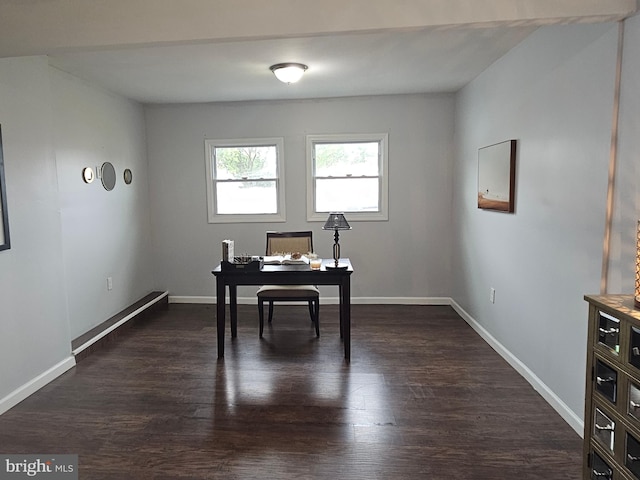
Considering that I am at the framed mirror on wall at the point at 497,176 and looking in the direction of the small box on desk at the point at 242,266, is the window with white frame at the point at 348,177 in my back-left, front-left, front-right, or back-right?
front-right

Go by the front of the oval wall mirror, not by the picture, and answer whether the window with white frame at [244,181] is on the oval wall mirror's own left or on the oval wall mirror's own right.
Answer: on the oval wall mirror's own left

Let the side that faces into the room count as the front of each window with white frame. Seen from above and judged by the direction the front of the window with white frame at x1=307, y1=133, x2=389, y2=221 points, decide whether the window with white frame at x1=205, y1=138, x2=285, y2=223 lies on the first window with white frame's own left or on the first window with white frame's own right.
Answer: on the first window with white frame's own right

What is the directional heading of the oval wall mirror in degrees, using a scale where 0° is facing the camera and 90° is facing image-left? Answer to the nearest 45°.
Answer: approximately 315°

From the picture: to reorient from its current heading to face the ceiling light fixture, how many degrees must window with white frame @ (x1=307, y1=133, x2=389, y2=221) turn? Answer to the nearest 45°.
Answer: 0° — it already faces it

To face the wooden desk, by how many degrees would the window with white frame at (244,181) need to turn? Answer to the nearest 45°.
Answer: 0° — it already faces it

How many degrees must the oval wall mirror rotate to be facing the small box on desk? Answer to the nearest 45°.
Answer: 0° — it already faces it

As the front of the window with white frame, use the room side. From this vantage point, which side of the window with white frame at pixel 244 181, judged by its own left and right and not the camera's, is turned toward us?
front

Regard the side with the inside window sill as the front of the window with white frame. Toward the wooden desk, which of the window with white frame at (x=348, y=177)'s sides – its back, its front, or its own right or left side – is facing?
front

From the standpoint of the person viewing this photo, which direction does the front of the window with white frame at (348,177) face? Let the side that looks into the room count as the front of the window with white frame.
facing the viewer

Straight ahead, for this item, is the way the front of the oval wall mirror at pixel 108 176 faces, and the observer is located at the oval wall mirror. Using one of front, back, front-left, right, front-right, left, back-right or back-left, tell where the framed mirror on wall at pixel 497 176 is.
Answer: front

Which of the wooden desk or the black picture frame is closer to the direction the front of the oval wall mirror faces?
the wooden desk

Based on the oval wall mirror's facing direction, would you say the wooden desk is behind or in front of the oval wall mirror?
in front

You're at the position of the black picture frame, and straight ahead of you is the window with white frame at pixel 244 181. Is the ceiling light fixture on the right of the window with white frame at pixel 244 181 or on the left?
right

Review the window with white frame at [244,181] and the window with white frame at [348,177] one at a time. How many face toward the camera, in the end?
2

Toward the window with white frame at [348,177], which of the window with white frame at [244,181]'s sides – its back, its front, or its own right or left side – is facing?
left

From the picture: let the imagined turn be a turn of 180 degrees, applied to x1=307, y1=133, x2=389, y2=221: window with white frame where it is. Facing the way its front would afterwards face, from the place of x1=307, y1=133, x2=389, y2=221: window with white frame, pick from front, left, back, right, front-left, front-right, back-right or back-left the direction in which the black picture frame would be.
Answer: back-left

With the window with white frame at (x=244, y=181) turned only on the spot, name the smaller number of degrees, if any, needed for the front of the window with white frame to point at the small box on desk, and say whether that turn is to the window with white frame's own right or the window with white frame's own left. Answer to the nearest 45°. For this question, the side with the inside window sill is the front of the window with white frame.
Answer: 0° — it already faces it

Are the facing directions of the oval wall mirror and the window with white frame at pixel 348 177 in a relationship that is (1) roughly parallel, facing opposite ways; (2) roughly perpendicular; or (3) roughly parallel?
roughly perpendicular
